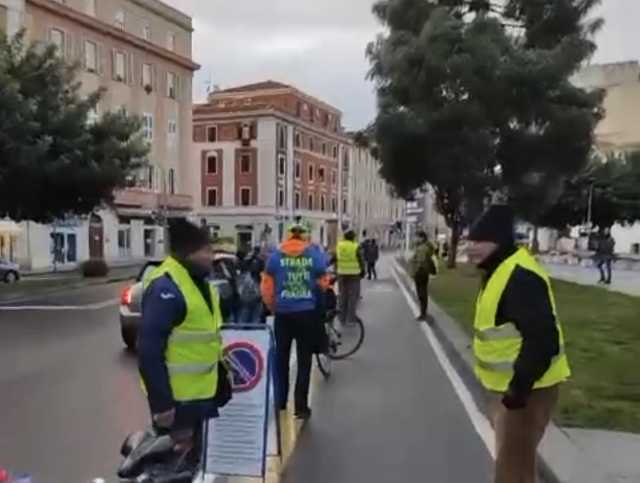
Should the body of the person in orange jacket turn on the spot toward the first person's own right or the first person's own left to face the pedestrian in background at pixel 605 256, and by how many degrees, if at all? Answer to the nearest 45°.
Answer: approximately 45° to the first person's own right

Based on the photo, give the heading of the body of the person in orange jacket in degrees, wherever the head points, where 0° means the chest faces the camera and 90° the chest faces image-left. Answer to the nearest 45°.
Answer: approximately 180°

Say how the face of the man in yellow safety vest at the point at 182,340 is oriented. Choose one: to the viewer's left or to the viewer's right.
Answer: to the viewer's right

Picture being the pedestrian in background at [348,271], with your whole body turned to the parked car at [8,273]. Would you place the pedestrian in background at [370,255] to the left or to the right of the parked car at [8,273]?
right

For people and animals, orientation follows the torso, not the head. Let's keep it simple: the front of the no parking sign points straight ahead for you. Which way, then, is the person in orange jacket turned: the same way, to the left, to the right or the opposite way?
the opposite way

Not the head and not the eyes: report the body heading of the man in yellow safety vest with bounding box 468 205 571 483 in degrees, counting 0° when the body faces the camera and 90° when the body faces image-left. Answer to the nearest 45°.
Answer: approximately 90°

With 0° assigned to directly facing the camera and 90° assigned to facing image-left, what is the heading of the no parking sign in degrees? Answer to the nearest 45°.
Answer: approximately 0°

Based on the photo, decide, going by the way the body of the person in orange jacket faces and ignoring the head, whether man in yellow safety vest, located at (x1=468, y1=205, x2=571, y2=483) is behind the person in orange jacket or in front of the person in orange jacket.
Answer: behind

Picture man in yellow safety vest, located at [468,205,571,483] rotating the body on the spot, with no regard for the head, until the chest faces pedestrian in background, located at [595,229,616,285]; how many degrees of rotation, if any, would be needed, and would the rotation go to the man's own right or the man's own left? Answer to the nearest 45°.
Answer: approximately 90° to the man's own right
